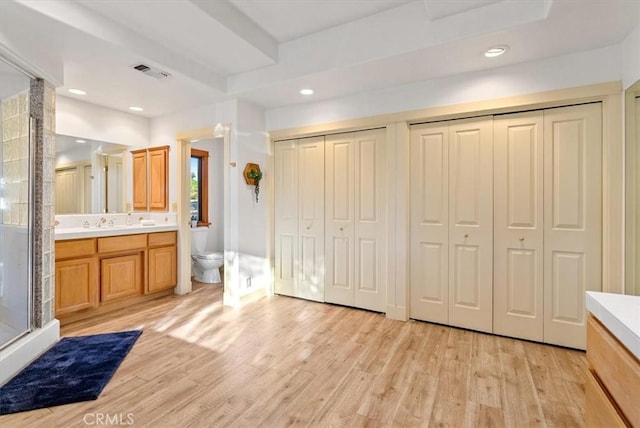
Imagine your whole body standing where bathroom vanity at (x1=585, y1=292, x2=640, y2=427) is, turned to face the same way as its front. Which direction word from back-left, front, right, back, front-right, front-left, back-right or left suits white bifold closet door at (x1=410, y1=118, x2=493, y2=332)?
front-right

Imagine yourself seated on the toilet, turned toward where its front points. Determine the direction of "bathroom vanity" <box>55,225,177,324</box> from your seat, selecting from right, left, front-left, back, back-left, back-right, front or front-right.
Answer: right

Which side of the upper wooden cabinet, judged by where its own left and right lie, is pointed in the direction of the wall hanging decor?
left

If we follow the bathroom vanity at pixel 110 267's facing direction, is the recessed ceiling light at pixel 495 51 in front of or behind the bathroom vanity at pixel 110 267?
in front

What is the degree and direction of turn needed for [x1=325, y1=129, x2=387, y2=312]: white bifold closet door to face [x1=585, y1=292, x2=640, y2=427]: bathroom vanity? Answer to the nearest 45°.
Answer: approximately 45° to its left

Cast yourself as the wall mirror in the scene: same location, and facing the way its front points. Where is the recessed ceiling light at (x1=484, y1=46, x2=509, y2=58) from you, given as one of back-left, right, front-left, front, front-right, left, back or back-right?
front

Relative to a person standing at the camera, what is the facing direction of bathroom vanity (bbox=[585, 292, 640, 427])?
facing to the left of the viewer

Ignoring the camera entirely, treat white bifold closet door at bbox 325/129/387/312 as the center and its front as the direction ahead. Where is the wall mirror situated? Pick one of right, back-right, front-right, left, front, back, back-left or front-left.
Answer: front-right

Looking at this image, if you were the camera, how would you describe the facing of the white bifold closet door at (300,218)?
facing the viewer and to the left of the viewer

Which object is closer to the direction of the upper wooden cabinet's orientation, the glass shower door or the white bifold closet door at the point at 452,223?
the glass shower door

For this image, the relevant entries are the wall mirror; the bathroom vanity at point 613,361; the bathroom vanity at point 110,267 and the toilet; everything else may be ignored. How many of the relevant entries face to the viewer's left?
1

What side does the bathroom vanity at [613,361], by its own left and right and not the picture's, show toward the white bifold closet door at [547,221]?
right

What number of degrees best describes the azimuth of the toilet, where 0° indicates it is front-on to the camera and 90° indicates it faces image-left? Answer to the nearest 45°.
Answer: approximately 315°

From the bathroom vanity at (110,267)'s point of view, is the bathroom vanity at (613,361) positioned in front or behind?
in front
